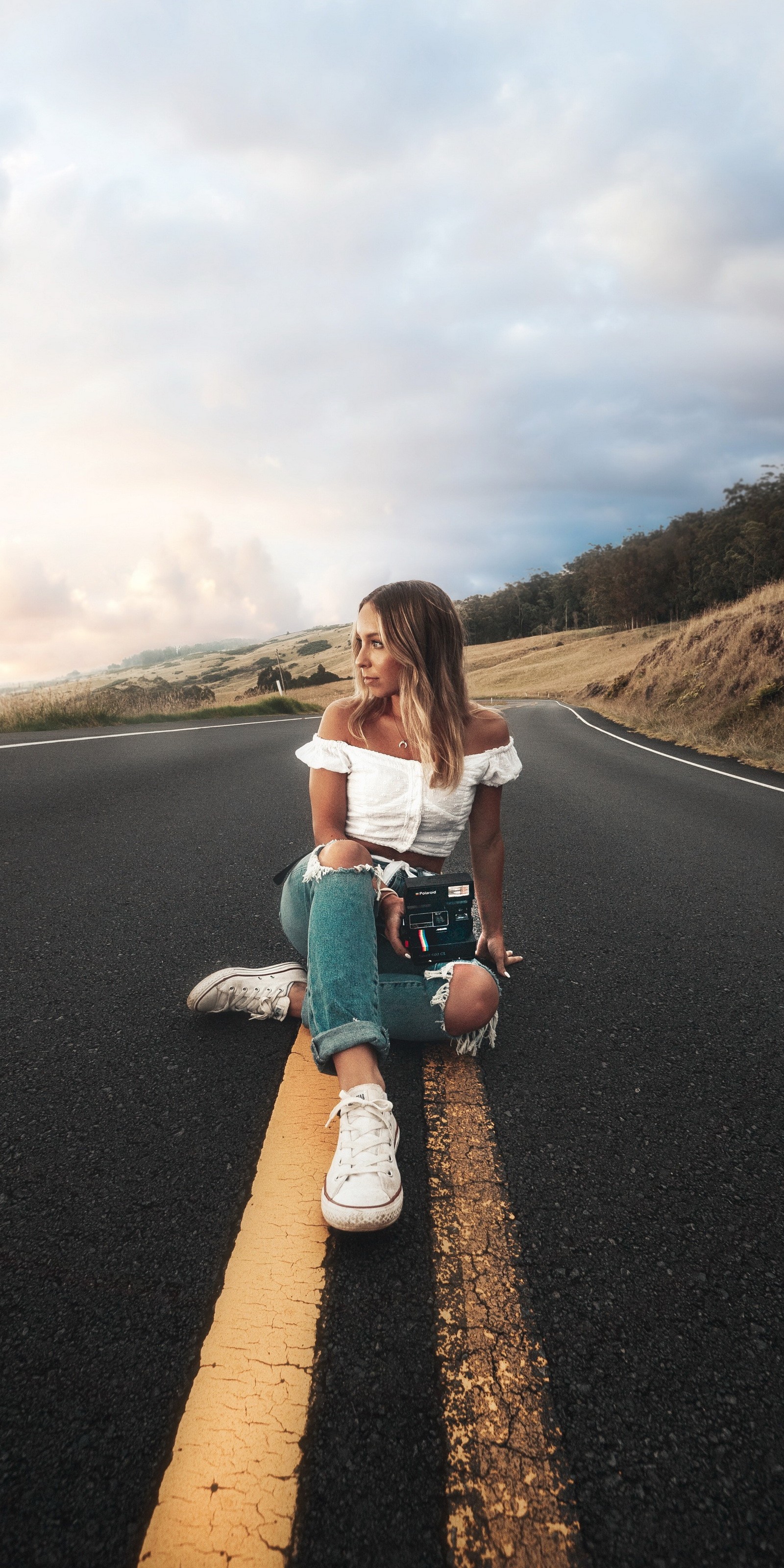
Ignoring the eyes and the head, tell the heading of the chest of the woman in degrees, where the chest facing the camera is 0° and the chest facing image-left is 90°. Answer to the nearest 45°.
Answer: approximately 0°
